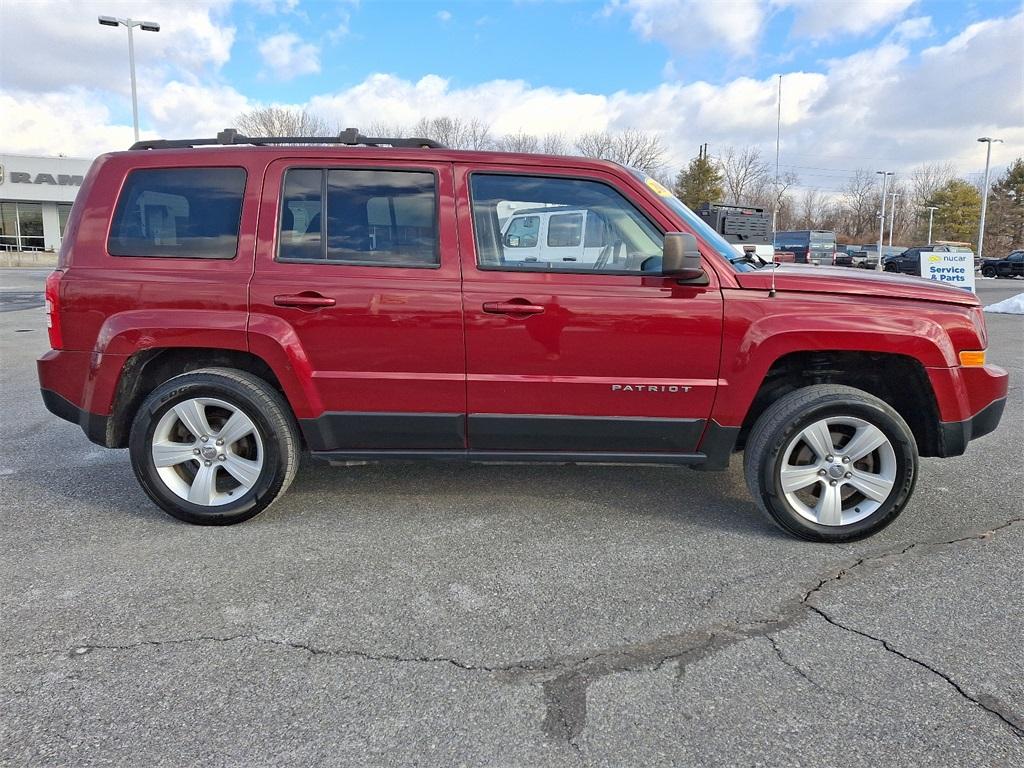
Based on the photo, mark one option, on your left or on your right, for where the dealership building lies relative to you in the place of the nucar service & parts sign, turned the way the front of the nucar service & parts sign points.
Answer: on your right

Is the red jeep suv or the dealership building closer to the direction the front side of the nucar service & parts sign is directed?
the red jeep suv

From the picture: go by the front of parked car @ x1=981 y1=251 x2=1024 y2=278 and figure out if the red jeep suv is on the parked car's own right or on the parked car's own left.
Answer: on the parked car's own left

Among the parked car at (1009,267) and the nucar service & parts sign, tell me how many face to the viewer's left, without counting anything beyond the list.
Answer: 1

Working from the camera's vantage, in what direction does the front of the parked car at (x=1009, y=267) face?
facing to the left of the viewer

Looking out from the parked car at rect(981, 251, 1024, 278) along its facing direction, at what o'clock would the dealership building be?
The dealership building is roughly at 11 o'clock from the parked car.

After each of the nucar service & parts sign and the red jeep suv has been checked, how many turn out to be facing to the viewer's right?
1

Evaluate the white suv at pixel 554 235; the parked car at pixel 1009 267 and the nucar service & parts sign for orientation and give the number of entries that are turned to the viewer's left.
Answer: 2

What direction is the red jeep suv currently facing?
to the viewer's right

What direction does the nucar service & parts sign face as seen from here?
toward the camera
